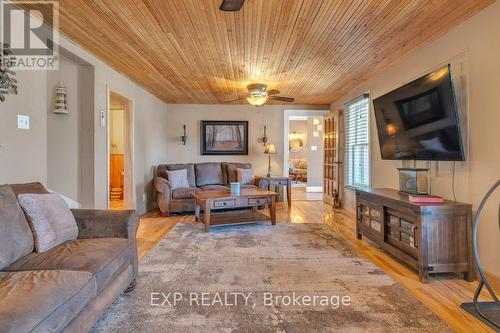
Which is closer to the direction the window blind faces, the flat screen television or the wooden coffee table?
the wooden coffee table

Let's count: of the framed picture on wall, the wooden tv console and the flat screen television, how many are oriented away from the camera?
0

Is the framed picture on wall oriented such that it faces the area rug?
yes

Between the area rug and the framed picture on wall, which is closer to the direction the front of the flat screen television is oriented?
the area rug

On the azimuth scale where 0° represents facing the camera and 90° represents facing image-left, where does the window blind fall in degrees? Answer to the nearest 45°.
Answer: approximately 45°

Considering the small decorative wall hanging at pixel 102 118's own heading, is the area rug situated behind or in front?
in front

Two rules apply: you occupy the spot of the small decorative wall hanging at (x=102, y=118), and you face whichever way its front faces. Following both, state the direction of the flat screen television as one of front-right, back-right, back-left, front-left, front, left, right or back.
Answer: front

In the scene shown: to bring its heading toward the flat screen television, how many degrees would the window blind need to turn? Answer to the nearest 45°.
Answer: approximately 45° to its left

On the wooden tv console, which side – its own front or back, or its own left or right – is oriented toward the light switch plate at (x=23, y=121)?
front

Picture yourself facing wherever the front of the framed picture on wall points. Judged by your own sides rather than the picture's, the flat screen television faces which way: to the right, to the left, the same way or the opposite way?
to the right

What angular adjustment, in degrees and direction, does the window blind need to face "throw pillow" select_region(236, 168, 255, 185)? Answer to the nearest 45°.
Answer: approximately 45° to its right

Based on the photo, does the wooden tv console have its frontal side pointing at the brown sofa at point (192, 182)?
no

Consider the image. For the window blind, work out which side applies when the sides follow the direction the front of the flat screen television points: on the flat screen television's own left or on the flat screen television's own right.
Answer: on the flat screen television's own right

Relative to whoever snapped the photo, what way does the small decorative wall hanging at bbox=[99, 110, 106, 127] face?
facing the viewer and to the right of the viewer

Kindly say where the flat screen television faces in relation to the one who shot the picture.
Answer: facing the viewer and to the left of the viewer

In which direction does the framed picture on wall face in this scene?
toward the camera
